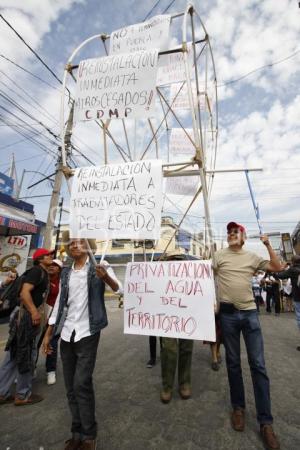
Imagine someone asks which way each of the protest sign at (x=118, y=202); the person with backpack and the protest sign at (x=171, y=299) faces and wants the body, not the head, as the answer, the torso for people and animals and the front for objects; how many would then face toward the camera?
2

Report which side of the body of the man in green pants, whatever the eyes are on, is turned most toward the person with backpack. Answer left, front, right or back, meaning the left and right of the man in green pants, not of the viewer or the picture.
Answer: right

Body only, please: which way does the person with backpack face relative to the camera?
to the viewer's right

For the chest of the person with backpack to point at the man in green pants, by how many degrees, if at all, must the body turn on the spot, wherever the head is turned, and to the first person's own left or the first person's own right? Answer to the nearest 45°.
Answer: approximately 45° to the first person's own right

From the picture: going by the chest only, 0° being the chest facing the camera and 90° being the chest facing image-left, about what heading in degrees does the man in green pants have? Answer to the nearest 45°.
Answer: approximately 0°

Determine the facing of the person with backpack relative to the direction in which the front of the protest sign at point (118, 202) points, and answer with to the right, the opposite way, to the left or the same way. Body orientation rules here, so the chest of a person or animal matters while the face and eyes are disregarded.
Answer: to the left
